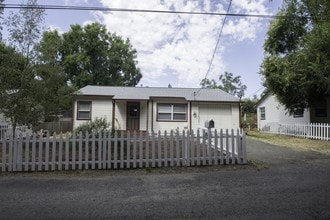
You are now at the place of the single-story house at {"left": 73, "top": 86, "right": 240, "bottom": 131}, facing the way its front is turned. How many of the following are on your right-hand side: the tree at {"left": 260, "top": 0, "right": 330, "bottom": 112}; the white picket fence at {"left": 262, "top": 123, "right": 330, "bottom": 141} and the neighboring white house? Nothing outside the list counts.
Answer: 0

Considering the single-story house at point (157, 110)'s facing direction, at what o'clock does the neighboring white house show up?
The neighboring white house is roughly at 8 o'clock from the single-story house.

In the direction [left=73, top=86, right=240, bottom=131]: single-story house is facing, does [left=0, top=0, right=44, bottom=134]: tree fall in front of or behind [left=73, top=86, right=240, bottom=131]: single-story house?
in front

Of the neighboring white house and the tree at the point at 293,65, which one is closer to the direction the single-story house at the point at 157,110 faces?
the tree

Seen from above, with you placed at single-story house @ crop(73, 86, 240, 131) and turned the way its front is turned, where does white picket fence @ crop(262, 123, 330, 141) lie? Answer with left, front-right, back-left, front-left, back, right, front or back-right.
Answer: left

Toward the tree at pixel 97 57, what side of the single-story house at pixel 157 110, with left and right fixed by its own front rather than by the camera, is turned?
back

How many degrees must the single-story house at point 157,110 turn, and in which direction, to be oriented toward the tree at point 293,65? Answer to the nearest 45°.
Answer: approximately 90° to its left

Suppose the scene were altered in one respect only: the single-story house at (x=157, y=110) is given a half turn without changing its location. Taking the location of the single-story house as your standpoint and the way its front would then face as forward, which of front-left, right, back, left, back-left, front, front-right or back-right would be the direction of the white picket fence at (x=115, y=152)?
back

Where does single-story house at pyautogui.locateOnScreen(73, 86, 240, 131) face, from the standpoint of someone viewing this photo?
facing the viewer
